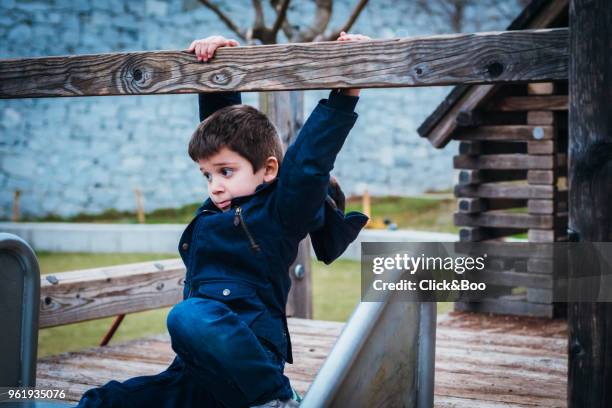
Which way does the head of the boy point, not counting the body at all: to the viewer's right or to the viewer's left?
to the viewer's left

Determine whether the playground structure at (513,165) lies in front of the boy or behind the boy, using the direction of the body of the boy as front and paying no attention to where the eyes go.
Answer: behind

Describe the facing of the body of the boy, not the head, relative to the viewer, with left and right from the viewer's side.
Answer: facing the viewer and to the left of the viewer

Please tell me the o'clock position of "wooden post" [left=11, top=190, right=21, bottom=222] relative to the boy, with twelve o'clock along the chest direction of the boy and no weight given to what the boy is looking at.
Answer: The wooden post is roughly at 4 o'clock from the boy.

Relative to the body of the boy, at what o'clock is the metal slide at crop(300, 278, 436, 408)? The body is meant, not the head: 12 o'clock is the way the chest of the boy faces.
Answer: The metal slide is roughly at 9 o'clock from the boy.

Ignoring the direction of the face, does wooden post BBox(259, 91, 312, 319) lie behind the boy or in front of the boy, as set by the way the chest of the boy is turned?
behind
